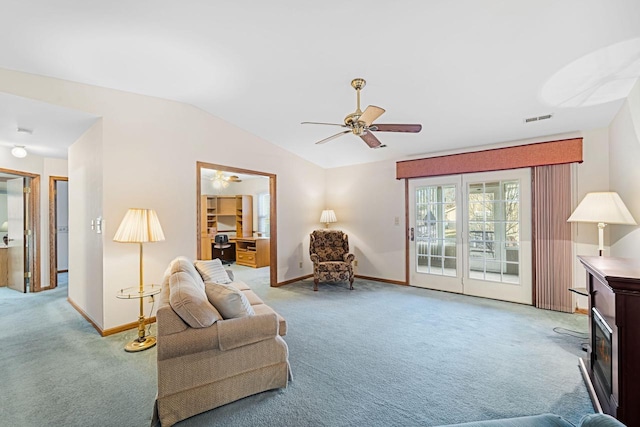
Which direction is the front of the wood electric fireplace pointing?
to the viewer's left

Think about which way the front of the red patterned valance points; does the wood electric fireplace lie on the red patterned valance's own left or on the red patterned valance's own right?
on the red patterned valance's own left

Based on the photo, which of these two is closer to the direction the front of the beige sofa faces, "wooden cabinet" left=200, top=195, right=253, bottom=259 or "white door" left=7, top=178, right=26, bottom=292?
the wooden cabinet

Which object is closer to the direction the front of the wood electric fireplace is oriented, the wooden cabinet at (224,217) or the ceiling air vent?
the wooden cabinet

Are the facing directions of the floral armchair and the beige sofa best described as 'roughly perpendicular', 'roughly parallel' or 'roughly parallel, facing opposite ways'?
roughly perpendicular

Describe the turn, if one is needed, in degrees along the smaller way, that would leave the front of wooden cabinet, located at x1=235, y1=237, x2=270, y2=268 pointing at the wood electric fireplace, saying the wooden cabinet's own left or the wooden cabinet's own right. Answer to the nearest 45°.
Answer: approximately 45° to the wooden cabinet's own left

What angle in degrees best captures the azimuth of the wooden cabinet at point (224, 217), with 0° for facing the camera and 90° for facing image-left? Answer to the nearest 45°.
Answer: approximately 0°

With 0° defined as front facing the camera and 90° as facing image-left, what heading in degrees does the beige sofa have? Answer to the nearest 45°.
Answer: approximately 270°
